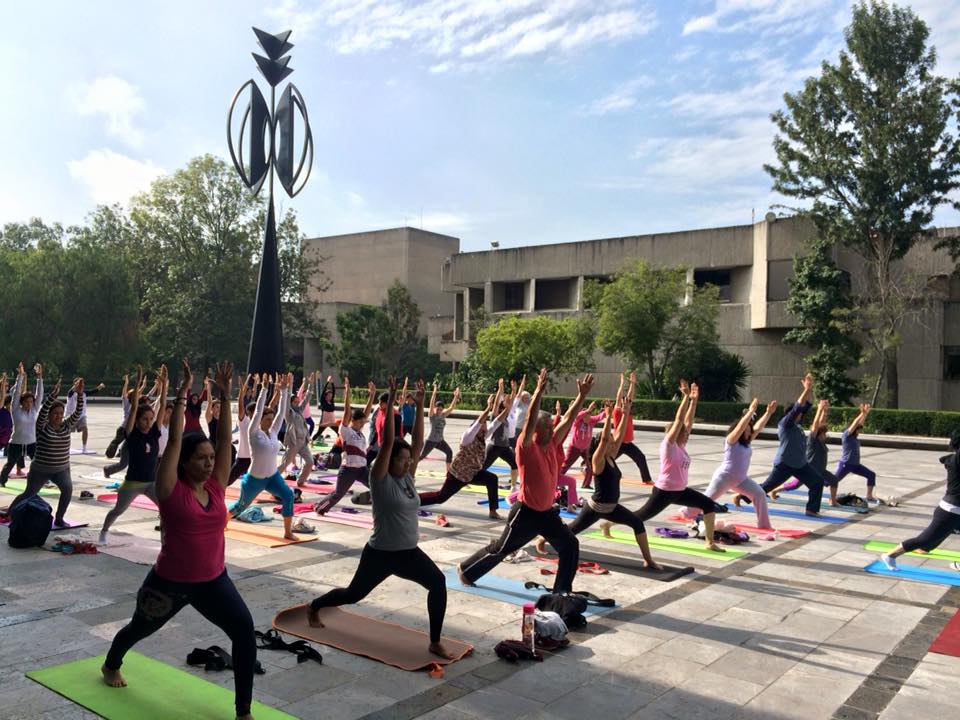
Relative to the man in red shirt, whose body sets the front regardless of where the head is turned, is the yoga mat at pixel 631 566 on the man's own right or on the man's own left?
on the man's own left

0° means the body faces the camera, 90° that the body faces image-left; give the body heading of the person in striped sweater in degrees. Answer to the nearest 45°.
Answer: approximately 315°

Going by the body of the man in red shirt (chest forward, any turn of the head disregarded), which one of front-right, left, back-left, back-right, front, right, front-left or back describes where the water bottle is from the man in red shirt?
front-right

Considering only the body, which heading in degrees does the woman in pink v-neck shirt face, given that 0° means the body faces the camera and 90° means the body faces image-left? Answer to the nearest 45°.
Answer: approximately 315°

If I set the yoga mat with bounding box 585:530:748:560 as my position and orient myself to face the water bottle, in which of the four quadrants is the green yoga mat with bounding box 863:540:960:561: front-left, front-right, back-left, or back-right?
back-left

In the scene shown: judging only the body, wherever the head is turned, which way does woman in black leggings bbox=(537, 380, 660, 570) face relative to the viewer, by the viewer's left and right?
facing the viewer and to the right of the viewer

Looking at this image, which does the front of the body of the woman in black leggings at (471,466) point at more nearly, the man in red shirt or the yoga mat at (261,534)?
the man in red shirt

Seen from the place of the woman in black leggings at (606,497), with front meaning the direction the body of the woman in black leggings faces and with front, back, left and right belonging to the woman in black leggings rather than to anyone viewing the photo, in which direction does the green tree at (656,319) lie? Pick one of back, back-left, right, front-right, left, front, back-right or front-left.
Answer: back-left

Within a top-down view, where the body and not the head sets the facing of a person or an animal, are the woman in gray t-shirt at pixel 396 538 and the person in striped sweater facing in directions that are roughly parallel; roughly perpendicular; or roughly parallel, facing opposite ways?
roughly parallel
